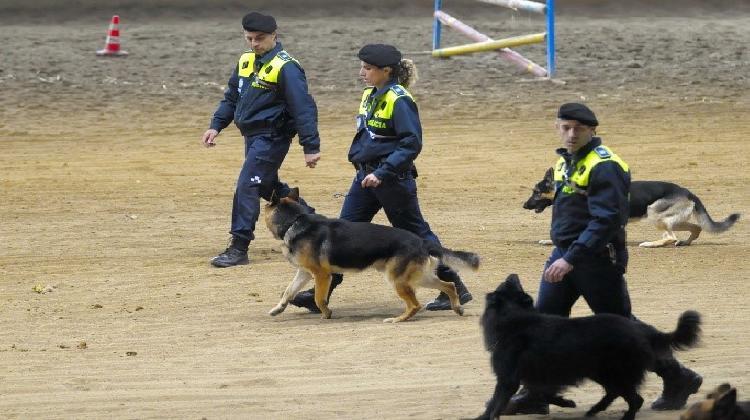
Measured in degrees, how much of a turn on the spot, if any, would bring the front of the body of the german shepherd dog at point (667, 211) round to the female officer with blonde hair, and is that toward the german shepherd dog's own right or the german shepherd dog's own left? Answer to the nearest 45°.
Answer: approximately 45° to the german shepherd dog's own left

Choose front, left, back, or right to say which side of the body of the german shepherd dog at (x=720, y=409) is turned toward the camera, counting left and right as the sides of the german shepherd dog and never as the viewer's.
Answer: left

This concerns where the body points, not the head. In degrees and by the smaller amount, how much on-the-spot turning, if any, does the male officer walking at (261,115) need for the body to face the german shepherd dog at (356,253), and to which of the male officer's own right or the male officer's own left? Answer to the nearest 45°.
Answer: approximately 45° to the male officer's own left

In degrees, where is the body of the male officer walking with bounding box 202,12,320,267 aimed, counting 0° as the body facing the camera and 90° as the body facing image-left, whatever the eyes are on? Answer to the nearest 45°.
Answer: approximately 45°

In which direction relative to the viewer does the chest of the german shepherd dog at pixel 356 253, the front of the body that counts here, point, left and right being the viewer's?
facing to the left of the viewer

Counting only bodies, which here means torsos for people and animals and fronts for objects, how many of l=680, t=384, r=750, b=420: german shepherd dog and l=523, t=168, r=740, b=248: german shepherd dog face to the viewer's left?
2

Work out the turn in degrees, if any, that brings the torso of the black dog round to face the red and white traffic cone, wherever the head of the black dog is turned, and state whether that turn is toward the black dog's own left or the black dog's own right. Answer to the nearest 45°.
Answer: approximately 45° to the black dog's own right

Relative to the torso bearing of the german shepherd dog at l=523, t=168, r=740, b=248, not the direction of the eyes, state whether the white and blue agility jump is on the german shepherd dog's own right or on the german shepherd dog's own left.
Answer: on the german shepherd dog's own right

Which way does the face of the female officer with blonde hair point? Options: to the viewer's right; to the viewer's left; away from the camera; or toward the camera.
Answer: to the viewer's left

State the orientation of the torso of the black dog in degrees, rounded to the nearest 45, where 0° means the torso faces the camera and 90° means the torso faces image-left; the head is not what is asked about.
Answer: approximately 90°

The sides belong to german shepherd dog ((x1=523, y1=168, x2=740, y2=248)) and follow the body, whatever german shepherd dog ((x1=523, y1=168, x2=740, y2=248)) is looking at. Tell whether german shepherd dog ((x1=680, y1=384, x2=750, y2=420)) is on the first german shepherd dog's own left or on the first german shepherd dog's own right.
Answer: on the first german shepherd dog's own left

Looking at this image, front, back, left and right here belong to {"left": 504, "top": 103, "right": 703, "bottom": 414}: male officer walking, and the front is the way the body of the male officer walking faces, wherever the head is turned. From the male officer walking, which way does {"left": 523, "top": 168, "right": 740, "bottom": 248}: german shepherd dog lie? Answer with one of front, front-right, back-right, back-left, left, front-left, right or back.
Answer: back-right

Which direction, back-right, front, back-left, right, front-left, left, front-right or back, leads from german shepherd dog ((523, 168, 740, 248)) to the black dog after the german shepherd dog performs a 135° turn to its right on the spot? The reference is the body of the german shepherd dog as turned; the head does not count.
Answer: back-right

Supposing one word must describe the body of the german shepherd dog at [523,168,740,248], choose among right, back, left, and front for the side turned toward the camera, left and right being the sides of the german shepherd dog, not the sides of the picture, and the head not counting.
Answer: left

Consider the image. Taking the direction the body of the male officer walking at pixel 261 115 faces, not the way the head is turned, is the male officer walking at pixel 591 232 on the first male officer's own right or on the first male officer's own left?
on the first male officer's own left
